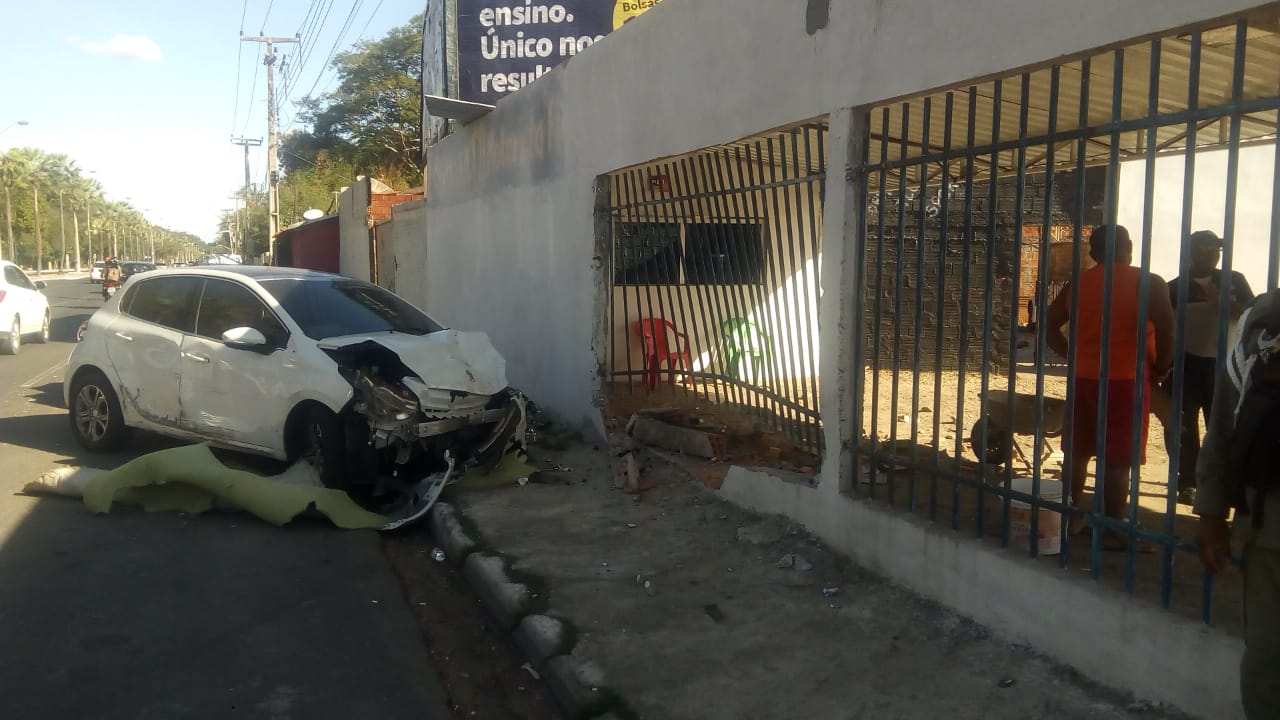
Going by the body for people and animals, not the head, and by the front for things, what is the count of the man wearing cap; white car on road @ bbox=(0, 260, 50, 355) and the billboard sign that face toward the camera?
2

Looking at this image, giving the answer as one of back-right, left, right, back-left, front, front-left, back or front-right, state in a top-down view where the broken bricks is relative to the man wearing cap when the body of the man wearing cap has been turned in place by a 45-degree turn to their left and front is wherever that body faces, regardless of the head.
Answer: back-right

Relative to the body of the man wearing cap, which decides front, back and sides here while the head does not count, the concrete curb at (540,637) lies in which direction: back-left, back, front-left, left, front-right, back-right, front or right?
front-right

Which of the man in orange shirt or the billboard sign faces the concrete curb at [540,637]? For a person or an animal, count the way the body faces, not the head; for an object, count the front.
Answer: the billboard sign

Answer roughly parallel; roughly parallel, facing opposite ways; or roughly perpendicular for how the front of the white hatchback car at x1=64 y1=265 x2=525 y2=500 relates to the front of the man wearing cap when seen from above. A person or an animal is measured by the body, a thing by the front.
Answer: roughly perpendicular

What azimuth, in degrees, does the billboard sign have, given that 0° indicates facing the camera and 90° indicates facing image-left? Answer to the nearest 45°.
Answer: approximately 0°

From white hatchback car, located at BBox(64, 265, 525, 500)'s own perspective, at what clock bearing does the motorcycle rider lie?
The motorcycle rider is roughly at 7 o'clock from the white hatchback car.

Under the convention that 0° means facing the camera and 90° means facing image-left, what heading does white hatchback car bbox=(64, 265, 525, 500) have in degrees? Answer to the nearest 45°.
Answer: approximately 315°

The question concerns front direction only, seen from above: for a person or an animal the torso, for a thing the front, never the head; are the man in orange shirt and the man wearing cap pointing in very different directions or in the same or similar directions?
very different directions

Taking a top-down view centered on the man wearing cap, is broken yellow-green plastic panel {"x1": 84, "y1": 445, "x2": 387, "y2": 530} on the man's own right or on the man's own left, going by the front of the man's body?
on the man's own right

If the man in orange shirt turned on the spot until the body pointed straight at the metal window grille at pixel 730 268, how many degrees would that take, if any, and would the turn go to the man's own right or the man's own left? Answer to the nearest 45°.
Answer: approximately 45° to the man's own left

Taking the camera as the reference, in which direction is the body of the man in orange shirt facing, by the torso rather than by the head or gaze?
away from the camera
